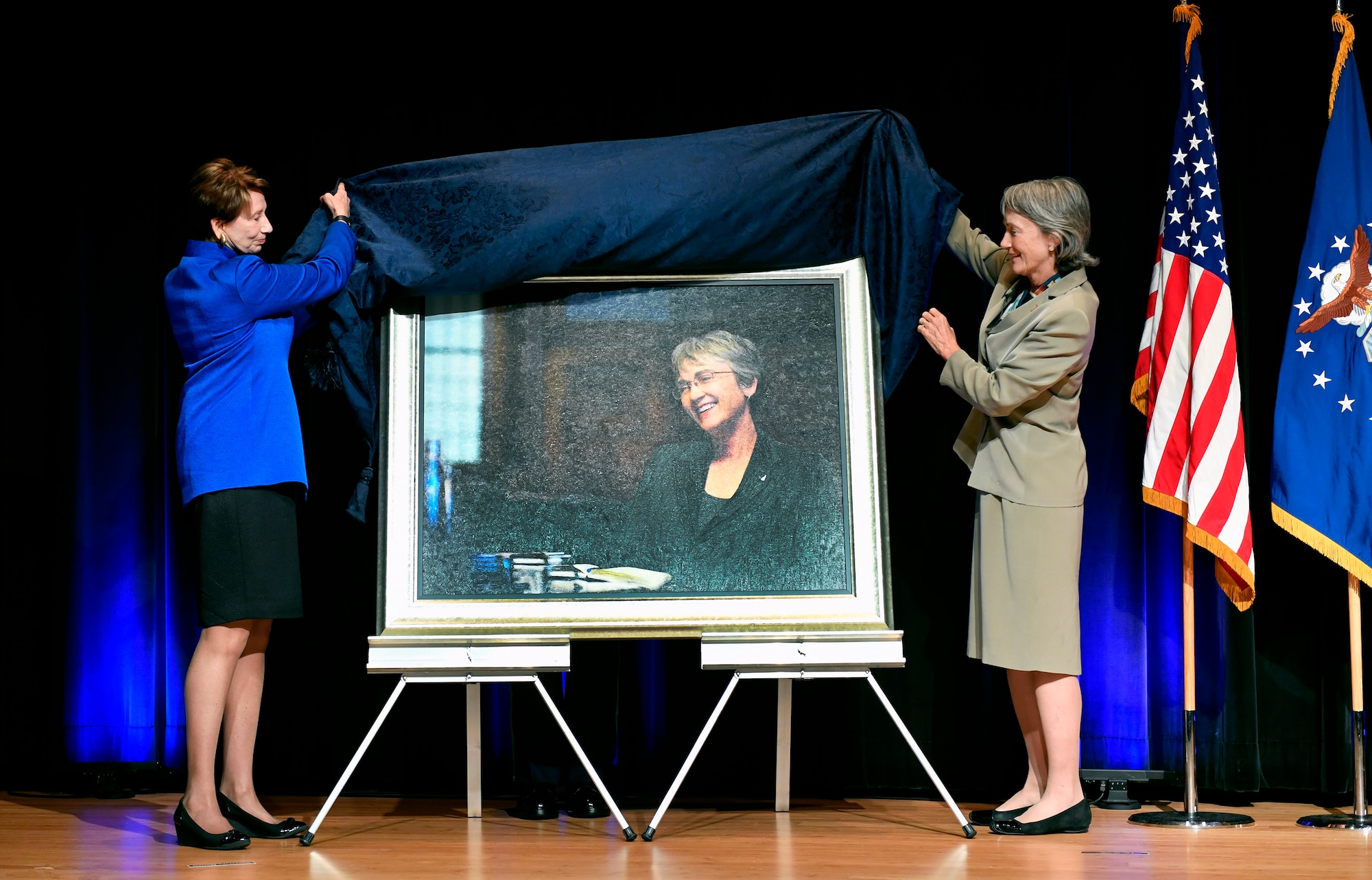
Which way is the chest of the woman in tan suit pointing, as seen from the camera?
to the viewer's left

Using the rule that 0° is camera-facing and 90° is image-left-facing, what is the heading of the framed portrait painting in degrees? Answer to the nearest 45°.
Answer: approximately 0°

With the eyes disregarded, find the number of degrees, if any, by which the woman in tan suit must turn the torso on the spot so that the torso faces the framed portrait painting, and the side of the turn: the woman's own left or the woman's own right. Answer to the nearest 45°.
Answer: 0° — they already face it

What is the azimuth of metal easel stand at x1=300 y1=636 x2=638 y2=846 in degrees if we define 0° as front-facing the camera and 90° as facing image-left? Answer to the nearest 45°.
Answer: approximately 0°

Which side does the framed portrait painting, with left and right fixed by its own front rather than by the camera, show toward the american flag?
left

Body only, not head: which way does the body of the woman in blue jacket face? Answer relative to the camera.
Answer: to the viewer's right

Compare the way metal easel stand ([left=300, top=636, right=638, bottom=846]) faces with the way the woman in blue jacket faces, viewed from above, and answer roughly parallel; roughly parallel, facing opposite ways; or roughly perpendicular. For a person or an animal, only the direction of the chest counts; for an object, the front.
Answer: roughly perpendicular

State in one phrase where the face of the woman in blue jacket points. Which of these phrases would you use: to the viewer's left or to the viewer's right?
to the viewer's right

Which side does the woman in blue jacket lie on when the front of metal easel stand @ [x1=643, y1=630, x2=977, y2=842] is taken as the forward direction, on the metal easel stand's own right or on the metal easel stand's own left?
on the metal easel stand's own right

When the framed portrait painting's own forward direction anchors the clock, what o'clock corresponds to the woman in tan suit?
The woman in tan suit is roughly at 9 o'clock from the framed portrait painting.

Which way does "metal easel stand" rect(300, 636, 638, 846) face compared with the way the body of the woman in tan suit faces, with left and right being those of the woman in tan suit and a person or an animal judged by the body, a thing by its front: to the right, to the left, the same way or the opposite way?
to the left
